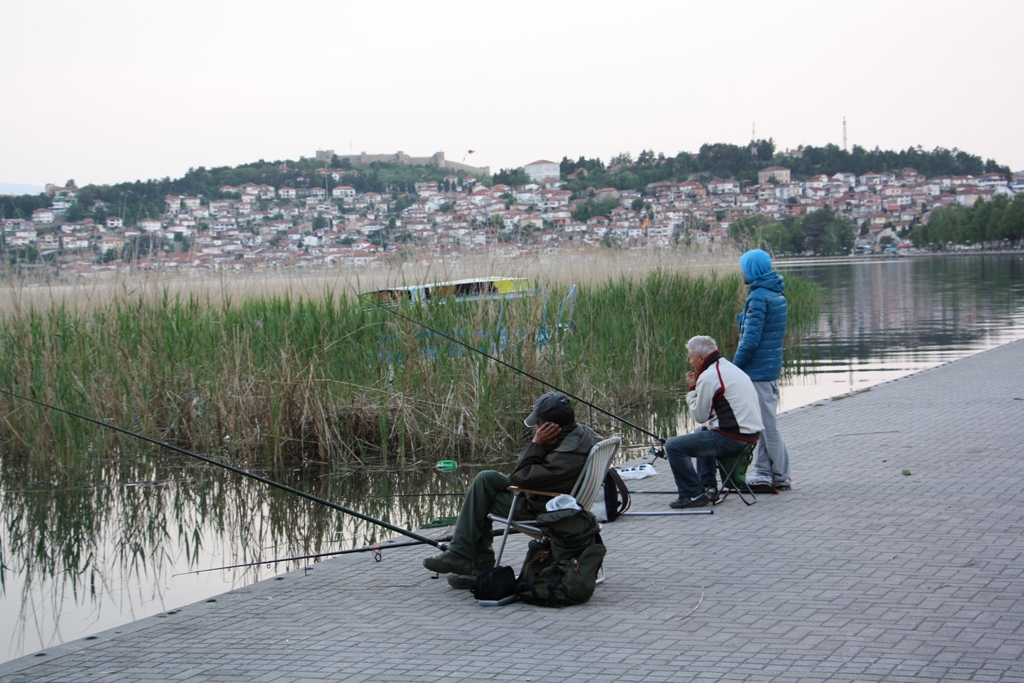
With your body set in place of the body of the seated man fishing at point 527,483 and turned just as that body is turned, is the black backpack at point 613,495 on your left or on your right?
on your right

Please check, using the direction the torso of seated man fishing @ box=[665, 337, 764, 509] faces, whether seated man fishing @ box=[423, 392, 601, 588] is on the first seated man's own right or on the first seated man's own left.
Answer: on the first seated man's own left

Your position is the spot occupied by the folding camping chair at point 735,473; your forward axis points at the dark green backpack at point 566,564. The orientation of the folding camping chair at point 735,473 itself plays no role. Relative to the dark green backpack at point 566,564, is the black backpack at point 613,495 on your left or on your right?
right

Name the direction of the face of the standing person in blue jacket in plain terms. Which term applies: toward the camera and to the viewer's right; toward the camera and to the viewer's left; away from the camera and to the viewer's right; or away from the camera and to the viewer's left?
away from the camera and to the viewer's left

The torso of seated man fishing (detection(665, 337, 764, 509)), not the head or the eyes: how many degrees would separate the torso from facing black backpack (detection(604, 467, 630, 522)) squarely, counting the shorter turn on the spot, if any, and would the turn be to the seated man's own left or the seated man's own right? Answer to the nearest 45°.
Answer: approximately 45° to the seated man's own left

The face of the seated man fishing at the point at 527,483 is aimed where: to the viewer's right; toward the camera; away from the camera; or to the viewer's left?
to the viewer's left

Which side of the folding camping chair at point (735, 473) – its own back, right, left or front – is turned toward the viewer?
left

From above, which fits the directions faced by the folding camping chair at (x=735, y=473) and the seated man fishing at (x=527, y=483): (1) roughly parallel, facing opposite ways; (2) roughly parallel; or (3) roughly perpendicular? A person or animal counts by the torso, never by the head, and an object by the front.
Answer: roughly parallel

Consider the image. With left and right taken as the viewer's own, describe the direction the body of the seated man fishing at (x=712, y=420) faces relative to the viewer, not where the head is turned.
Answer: facing to the left of the viewer

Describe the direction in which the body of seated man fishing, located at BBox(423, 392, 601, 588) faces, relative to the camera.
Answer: to the viewer's left

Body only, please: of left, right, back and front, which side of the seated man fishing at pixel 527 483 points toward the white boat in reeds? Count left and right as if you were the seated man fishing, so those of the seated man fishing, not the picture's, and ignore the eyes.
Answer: right

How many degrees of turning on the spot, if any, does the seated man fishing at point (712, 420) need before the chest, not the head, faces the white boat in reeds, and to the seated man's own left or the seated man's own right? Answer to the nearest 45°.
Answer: approximately 45° to the seated man's own right
